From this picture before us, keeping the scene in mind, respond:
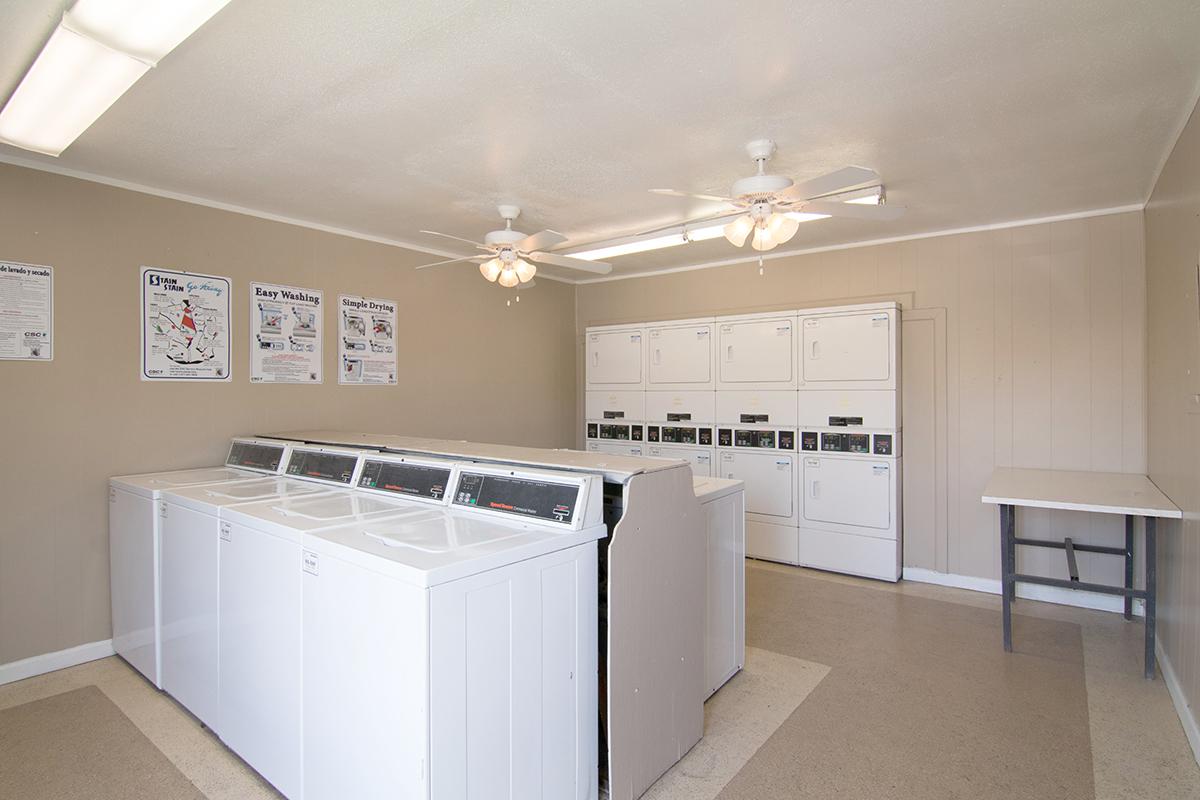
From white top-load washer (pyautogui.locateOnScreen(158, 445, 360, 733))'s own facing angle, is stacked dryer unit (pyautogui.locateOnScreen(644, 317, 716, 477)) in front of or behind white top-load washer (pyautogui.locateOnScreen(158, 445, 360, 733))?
behind

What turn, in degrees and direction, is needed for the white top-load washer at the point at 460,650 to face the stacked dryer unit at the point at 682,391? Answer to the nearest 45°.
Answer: approximately 180°

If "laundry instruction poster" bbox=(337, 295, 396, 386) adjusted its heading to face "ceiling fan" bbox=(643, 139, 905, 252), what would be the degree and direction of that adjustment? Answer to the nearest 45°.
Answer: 0° — it already faces it

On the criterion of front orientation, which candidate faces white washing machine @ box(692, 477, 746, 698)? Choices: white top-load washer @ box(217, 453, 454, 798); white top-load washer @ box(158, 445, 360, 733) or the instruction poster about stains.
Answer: the instruction poster about stains

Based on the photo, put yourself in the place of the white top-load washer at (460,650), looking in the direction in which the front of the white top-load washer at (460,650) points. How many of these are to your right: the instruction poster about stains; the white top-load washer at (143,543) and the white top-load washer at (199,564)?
3

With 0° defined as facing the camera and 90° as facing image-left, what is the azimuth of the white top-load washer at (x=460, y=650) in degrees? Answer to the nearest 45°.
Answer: approximately 45°

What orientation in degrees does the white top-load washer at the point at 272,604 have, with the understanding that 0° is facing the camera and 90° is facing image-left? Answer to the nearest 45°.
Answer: approximately 45°

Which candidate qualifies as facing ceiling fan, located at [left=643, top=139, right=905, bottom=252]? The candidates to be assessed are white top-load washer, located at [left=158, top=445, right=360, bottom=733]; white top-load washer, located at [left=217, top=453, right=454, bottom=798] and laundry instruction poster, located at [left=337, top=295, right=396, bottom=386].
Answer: the laundry instruction poster

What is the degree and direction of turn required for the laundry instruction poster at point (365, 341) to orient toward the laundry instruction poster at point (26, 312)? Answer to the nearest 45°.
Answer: approximately 90° to its right

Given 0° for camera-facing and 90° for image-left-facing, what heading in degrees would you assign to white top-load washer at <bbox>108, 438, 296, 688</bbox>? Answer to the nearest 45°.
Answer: approximately 45°

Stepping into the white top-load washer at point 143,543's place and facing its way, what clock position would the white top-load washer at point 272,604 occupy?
the white top-load washer at point 272,604 is roughly at 10 o'clock from the white top-load washer at point 143,543.
